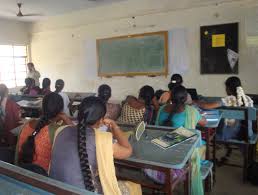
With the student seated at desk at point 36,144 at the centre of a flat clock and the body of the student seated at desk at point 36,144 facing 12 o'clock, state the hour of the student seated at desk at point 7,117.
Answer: the student seated at desk at point 7,117 is roughly at 10 o'clock from the student seated at desk at point 36,144.

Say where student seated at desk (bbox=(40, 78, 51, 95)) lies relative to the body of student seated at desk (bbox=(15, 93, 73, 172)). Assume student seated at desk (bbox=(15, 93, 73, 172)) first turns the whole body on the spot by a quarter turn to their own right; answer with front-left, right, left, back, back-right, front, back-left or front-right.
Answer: back-left

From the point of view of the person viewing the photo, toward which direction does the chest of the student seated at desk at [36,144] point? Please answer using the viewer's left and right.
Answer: facing away from the viewer and to the right of the viewer

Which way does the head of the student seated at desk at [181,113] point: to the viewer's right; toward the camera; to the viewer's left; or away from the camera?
away from the camera

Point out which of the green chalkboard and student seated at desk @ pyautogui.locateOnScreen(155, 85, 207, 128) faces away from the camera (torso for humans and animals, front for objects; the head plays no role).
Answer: the student seated at desk

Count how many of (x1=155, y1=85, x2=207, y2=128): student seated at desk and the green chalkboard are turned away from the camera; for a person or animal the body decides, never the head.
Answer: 1

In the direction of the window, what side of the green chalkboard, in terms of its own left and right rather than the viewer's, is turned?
right

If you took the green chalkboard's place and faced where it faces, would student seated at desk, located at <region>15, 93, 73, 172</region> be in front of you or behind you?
in front

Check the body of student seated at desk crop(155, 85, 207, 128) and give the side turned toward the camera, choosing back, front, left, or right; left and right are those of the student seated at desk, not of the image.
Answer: back

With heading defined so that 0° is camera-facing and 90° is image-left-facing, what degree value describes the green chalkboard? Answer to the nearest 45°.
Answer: approximately 45°

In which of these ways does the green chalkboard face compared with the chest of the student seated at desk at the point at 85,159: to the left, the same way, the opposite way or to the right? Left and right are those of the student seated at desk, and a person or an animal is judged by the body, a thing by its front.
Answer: the opposite way

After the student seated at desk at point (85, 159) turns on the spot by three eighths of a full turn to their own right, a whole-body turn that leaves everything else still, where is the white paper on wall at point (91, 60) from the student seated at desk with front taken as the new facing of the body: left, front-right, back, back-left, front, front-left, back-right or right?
back
